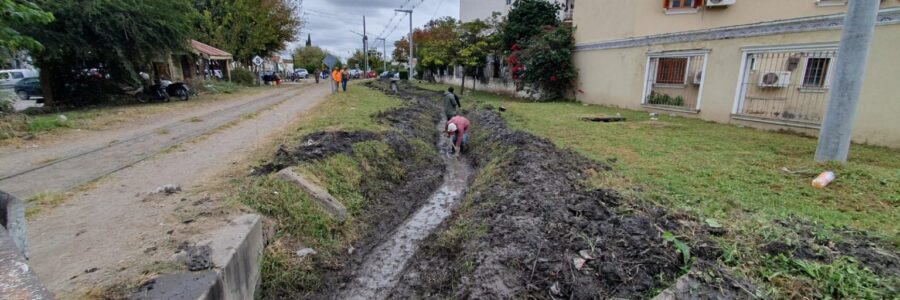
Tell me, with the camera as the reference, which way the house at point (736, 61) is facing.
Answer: facing the viewer and to the left of the viewer

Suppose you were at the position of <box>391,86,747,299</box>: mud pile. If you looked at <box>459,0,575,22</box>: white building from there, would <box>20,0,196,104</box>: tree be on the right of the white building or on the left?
left

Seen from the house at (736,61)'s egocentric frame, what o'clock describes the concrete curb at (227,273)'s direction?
The concrete curb is roughly at 11 o'clock from the house.

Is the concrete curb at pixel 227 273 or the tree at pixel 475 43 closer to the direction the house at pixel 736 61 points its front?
the concrete curb

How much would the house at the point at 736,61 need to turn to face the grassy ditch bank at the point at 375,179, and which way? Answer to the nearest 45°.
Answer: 0° — it already faces it

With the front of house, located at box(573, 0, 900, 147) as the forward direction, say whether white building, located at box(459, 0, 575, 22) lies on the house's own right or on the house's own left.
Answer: on the house's own right

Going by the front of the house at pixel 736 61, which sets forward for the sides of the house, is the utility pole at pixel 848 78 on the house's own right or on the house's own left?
on the house's own left

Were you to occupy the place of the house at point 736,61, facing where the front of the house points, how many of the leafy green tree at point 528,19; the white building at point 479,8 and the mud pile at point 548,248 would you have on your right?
2

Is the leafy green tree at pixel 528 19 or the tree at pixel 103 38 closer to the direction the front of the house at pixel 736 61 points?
the tree

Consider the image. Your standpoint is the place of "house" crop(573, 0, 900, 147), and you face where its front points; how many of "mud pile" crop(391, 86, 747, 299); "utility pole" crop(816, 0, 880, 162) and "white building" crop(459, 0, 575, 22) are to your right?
1

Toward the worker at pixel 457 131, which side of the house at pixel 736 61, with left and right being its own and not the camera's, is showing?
front
